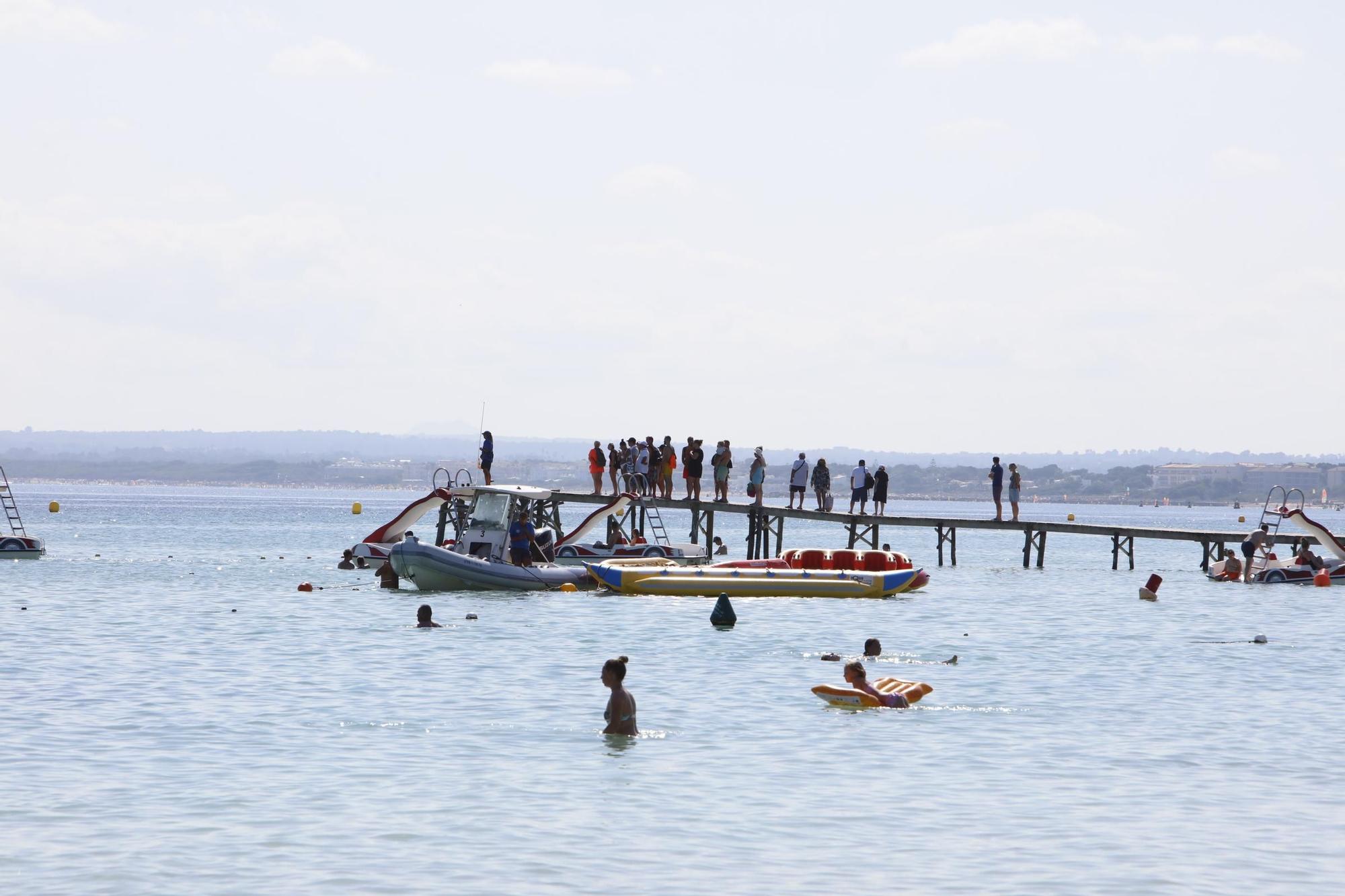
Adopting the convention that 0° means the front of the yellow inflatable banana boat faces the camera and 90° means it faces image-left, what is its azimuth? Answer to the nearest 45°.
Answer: approximately 90°

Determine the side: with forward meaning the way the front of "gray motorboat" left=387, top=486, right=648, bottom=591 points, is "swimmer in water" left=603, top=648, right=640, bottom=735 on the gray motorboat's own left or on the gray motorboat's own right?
on the gray motorboat's own left

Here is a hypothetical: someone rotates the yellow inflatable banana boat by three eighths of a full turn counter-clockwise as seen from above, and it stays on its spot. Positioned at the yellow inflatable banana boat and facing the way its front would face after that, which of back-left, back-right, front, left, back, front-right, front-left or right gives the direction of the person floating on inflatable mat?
front-right

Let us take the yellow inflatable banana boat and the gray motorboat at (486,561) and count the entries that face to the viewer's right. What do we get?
0

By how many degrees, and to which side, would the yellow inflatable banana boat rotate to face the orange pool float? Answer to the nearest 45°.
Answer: approximately 90° to its left

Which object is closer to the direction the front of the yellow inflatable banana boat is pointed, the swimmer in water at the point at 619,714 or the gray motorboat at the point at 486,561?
the gray motorboat

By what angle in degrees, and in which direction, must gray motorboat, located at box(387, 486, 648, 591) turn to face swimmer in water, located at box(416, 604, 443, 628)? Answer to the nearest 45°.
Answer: approximately 45° to its left

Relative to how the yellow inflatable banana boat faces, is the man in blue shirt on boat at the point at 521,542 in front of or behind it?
in front

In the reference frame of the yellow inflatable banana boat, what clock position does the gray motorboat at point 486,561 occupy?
The gray motorboat is roughly at 12 o'clock from the yellow inflatable banana boat.

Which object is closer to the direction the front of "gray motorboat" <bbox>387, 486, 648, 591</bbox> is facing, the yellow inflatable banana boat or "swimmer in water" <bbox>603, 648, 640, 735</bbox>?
the swimmer in water

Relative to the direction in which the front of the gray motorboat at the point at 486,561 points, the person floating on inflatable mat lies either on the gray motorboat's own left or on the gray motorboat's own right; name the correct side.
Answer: on the gray motorboat's own left
